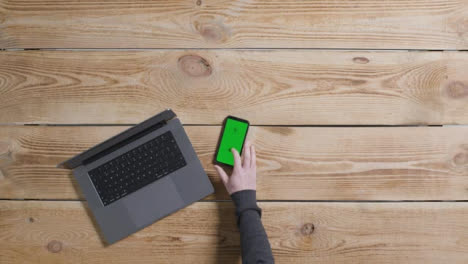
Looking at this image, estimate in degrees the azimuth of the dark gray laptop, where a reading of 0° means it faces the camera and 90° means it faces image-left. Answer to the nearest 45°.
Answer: approximately 315°
